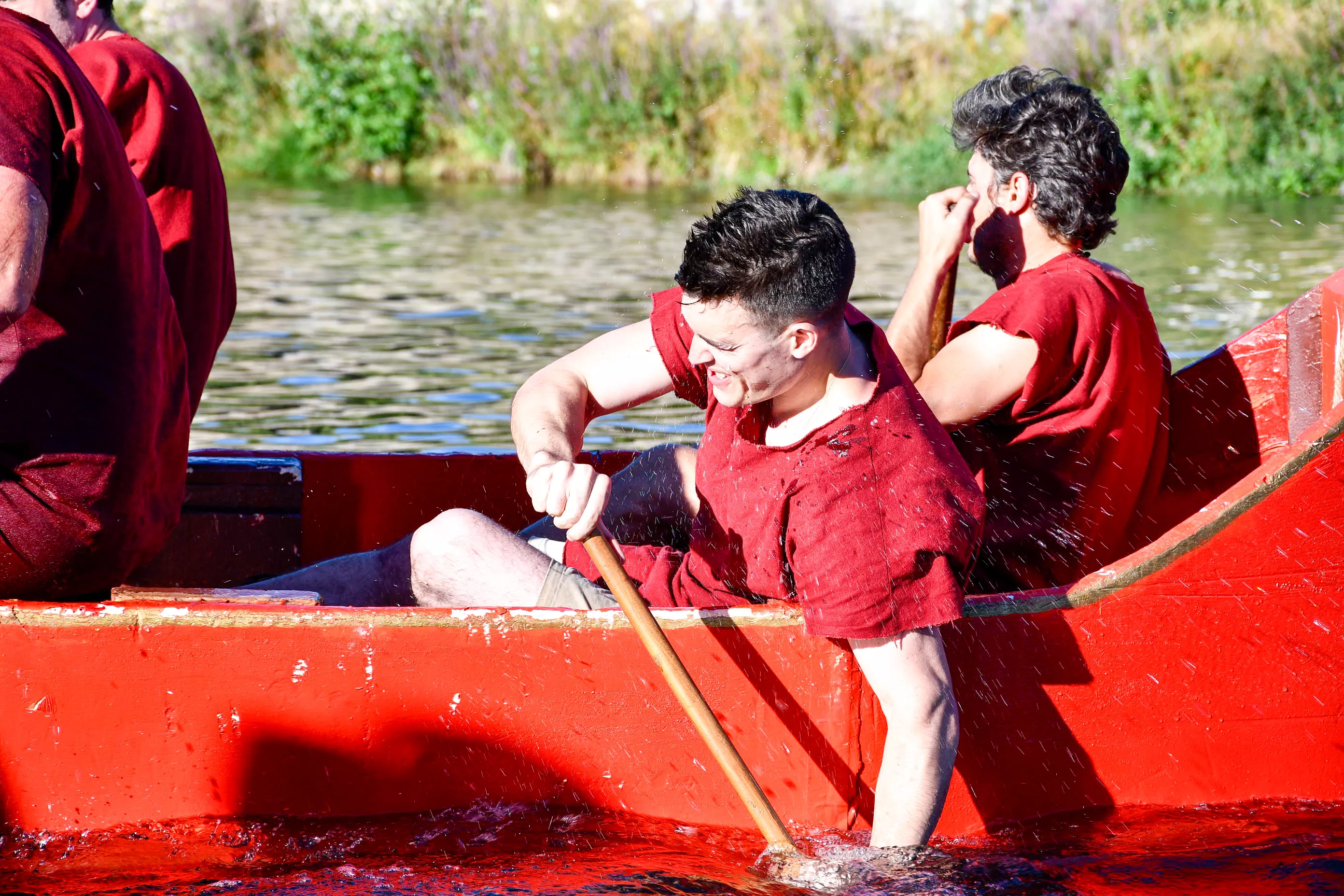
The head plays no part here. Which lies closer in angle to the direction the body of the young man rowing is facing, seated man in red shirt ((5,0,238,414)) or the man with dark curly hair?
the seated man in red shirt

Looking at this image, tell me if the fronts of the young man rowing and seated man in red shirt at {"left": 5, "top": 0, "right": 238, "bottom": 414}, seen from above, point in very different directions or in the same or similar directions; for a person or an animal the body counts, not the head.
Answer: same or similar directions

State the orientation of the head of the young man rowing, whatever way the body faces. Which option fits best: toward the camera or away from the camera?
toward the camera

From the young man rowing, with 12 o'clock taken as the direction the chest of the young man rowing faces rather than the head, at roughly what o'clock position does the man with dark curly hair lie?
The man with dark curly hair is roughly at 6 o'clock from the young man rowing.

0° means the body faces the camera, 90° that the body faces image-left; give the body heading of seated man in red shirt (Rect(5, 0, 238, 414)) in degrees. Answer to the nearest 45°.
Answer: approximately 90°

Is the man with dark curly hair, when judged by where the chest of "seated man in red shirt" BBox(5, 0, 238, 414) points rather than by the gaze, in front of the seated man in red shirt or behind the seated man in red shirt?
behind
